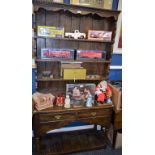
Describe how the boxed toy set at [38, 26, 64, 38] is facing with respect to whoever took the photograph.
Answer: facing the viewer

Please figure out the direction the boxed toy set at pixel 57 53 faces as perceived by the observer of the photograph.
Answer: facing the viewer

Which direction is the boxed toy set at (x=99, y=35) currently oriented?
toward the camera

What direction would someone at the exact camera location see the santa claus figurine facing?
facing the viewer and to the left of the viewer

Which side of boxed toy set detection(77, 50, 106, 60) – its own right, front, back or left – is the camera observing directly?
front
